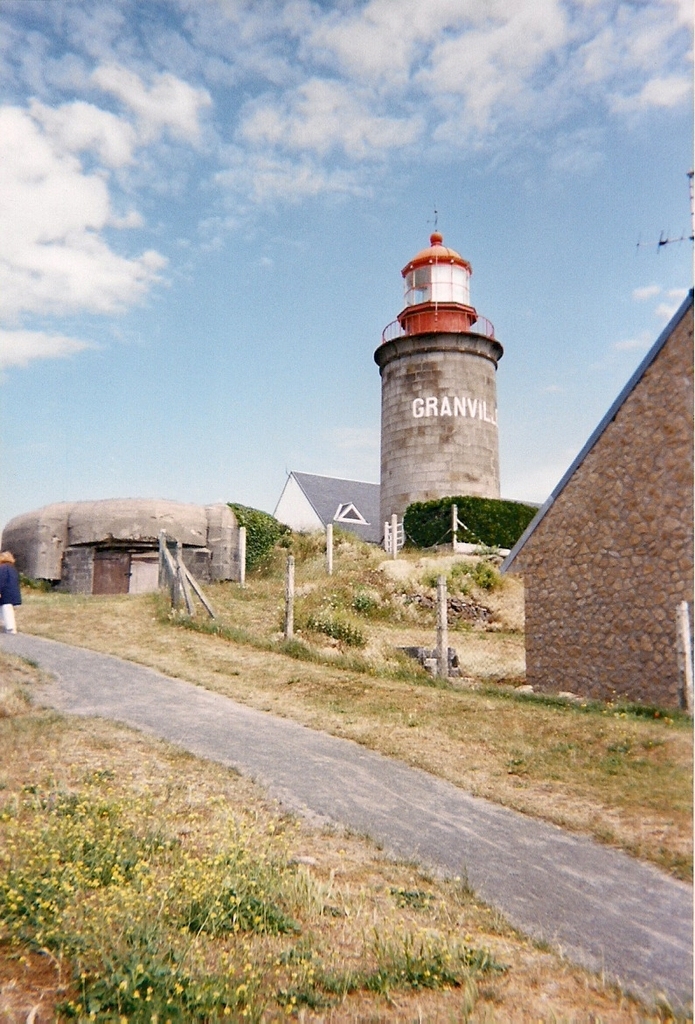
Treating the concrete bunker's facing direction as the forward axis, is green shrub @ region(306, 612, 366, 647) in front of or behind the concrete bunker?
in front

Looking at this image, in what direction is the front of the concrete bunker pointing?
toward the camera

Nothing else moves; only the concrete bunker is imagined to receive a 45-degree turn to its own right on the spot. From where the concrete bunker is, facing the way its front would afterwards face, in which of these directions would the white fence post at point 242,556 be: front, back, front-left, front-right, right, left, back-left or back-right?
back-left

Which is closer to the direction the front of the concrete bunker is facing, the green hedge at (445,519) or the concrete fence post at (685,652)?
the concrete fence post

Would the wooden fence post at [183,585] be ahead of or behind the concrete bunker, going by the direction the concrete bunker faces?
ahead

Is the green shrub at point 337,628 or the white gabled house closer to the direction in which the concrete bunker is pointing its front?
the green shrub

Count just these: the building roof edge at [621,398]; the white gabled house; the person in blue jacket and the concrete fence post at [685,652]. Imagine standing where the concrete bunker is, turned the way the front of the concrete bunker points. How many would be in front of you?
3

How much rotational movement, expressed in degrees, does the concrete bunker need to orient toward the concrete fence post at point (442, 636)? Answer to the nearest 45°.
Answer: approximately 45° to its left

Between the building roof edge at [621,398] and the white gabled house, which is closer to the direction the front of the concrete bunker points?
the building roof edge

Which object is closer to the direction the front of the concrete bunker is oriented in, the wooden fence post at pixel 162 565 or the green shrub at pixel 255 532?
the wooden fence post

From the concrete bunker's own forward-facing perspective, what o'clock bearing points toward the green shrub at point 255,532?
The green shrub is roughly at 8 o'clock from the concrete bunker.

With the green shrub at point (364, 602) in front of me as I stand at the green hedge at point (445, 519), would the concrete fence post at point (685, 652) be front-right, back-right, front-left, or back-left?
front-left

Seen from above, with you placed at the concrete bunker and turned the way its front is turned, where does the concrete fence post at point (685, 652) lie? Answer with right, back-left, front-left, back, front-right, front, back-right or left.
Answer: front

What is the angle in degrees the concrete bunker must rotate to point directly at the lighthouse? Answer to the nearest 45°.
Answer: approximately 90° to its left

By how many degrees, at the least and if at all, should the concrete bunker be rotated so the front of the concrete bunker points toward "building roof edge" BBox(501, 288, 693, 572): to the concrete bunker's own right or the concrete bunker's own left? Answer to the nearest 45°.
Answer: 0° — it already faces it
